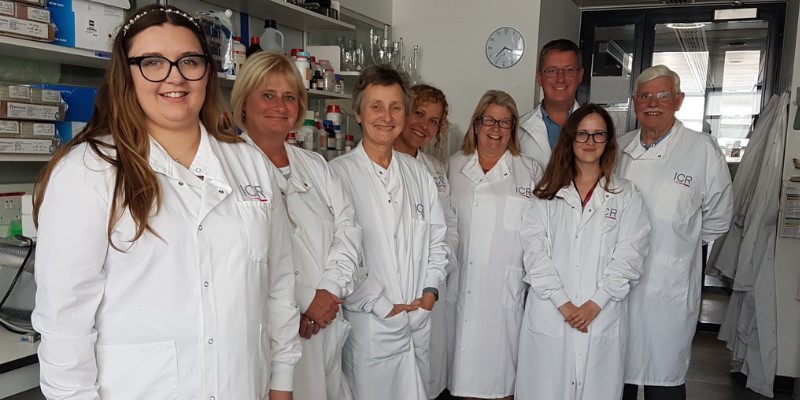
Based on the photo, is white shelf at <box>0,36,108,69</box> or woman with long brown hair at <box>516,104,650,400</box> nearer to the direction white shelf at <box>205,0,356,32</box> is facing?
the woman with long brown hair

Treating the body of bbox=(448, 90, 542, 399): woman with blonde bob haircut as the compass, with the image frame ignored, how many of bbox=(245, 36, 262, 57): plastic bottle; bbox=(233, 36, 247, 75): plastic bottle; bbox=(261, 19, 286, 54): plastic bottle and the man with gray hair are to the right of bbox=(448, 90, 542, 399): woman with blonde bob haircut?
3

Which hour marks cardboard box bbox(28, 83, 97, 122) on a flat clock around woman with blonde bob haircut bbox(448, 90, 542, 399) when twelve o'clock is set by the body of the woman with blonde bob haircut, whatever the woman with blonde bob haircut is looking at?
The cardboard box is roughly at 2 o'clock from the woman with blonde bob haircut.

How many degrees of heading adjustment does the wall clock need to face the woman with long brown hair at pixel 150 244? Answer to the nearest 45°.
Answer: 0° — it already faces them

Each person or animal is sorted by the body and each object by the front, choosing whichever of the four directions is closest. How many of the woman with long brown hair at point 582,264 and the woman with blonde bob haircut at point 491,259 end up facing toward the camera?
2

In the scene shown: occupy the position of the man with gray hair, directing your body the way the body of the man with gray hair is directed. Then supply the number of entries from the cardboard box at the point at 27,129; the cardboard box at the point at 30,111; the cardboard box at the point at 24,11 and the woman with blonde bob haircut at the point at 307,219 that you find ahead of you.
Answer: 4

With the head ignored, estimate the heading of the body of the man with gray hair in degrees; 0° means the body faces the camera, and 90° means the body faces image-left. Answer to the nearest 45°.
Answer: approximately 45°
